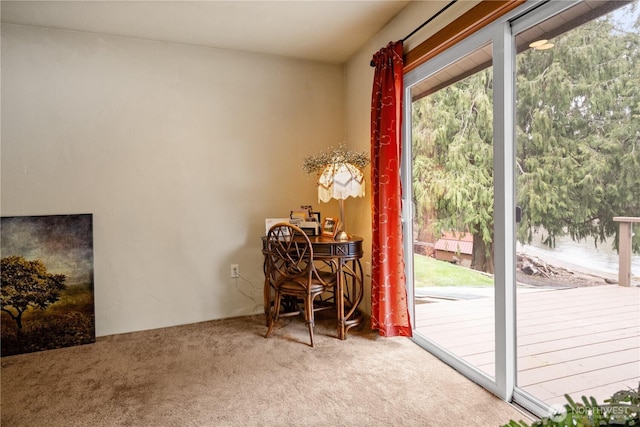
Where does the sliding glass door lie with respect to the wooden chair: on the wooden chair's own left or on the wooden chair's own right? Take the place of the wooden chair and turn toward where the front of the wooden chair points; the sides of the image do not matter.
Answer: on the wooden chair's own right

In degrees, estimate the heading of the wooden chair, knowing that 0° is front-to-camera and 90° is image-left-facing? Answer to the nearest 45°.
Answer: approximately 225°

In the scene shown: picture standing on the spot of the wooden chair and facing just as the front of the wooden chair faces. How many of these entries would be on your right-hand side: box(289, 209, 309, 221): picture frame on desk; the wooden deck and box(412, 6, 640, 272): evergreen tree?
2

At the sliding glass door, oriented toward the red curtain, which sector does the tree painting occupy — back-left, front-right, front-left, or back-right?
front-left

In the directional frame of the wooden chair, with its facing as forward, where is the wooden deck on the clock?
The wooden deck is roughly at 3 o'clock from the wooden chair.

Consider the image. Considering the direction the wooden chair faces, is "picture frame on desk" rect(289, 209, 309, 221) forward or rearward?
forward

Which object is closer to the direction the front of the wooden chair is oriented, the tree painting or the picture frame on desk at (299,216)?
the picture frame on desk

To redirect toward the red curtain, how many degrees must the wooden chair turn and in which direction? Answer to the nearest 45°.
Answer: approximately 45° to its right

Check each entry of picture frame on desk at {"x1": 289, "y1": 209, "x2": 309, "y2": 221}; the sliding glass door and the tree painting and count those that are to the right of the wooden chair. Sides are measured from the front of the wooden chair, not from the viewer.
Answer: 1

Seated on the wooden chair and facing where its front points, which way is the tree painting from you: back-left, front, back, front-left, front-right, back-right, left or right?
back-left

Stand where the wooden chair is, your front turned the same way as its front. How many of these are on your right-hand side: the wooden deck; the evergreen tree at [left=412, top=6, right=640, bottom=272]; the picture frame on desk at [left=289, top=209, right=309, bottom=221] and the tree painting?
2

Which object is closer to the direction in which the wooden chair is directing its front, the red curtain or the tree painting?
the red curtain

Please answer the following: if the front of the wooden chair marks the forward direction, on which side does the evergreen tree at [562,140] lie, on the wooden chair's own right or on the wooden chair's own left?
on the wooden chair's own right
